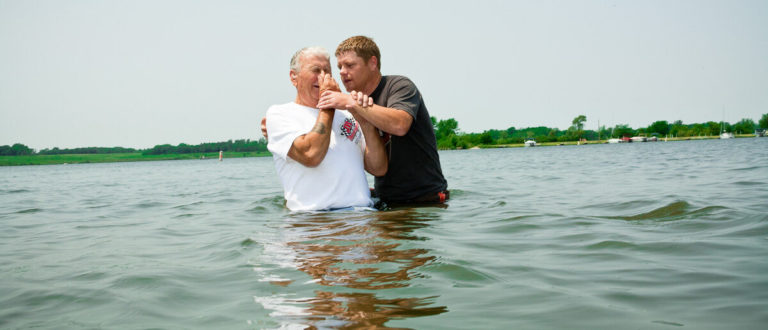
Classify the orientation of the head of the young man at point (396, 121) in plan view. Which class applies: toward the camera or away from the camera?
toward the camera

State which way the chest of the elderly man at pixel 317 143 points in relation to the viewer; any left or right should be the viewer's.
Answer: facing the viewer and to the right of the viewer

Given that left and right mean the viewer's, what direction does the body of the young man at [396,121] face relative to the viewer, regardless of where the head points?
facing to the left of the viewer

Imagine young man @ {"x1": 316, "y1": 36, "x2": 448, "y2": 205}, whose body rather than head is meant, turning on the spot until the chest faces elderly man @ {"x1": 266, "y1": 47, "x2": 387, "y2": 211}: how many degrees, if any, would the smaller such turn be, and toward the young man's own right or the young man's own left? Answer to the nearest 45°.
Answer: approximately 45° to the young man's own left

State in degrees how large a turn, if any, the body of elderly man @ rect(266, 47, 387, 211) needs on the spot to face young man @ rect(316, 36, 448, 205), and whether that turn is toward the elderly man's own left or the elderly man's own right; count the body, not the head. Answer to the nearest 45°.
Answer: approximately 90° to the elderly man's own left

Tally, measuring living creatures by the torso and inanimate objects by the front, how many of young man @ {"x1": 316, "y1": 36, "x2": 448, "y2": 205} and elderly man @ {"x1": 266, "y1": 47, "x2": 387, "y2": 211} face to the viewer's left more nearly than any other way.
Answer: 1
